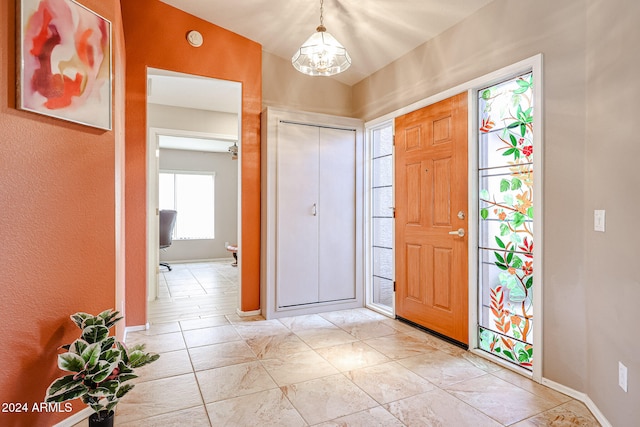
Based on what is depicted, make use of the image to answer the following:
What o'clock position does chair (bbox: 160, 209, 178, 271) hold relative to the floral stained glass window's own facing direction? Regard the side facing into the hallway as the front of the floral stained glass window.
The chair is roughly at 2 o'clock from the floral stained glass window.

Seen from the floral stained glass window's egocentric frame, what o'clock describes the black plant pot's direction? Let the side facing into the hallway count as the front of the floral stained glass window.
The black plant pot is roughly at 12 o'clock from the floral stained glass window.

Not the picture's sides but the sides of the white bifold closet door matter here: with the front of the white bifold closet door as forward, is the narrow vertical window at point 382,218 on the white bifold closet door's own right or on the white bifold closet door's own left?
on the white bifold closet door's own left

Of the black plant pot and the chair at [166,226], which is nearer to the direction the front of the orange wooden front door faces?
the black plant pot

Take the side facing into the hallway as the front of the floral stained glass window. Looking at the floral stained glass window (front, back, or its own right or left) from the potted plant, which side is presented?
front

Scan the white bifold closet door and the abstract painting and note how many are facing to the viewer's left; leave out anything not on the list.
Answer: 0

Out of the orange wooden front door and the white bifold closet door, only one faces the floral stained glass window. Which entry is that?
the white bifold closet door

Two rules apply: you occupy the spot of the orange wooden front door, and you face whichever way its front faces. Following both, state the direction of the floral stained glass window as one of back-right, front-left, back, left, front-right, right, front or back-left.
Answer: left

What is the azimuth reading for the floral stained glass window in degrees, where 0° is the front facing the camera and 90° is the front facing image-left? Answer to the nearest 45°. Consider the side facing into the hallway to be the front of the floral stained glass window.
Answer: approximately 45°

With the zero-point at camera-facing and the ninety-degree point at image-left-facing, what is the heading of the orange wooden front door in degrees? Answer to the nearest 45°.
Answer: approximately 45°

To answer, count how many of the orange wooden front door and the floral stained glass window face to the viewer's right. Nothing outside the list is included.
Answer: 0

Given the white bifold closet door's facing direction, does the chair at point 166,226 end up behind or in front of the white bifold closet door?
behind

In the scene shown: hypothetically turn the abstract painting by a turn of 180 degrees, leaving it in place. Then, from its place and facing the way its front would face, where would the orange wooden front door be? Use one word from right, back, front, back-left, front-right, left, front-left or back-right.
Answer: back-right
